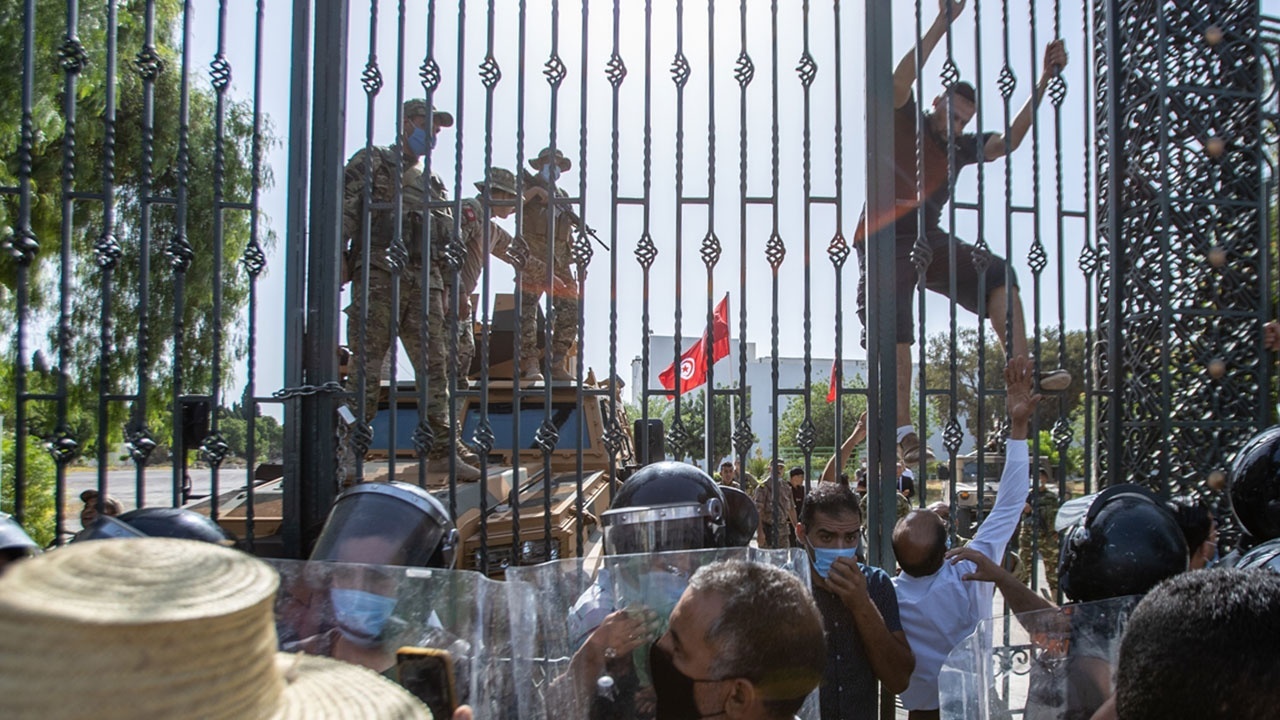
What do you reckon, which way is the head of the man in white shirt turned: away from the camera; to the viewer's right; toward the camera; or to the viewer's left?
away from the camera

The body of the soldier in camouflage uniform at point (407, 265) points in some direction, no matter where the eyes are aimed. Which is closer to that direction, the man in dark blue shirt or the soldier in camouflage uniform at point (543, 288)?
the man in dark blue shirt

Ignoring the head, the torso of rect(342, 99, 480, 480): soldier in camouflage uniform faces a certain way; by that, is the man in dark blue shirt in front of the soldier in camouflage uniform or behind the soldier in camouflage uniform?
in front

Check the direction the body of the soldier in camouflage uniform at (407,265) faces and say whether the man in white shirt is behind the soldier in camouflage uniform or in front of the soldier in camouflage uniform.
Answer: in front

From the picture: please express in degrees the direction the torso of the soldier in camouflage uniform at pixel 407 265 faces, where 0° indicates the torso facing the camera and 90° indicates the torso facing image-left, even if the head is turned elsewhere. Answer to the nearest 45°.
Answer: approximately 315°

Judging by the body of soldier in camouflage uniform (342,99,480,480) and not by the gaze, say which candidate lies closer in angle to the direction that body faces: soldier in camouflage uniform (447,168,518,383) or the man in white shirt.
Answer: the man in white shirt
